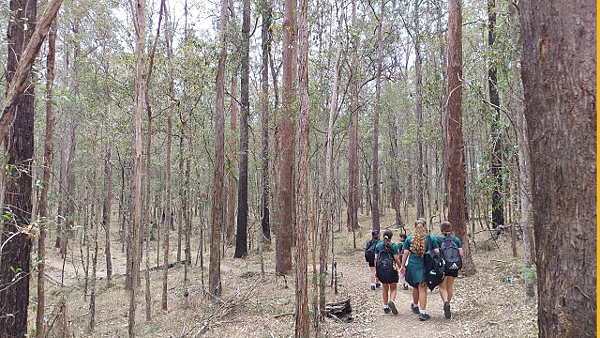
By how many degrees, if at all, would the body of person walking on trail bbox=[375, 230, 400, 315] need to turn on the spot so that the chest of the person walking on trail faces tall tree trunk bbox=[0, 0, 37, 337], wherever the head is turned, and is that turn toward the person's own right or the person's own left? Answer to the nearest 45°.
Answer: approximately 135° to the person's own left

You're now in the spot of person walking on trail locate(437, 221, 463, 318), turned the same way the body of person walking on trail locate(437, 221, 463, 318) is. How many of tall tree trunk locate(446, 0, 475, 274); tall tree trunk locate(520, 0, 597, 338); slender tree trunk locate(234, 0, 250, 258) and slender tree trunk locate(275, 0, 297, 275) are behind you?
1

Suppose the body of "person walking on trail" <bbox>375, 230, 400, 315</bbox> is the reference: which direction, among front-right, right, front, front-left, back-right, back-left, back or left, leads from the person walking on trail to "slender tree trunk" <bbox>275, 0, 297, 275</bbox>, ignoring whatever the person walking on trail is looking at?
front-left

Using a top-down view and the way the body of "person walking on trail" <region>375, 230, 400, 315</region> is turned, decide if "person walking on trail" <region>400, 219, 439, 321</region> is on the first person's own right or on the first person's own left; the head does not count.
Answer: on the first person's own right

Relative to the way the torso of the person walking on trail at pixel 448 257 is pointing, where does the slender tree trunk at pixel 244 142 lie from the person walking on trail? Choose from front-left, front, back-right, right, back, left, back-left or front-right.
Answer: front-left

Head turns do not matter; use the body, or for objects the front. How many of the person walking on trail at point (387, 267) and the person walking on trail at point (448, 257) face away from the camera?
2

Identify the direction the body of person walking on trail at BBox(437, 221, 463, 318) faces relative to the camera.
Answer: away from the camera

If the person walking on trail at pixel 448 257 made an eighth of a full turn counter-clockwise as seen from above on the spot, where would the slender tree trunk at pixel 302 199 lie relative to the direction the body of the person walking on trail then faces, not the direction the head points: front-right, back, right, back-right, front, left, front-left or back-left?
left

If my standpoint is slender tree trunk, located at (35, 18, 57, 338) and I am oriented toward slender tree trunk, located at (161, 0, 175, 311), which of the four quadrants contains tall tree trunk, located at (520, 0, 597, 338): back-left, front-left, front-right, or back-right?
back-right

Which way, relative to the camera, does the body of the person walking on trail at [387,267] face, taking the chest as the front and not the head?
away from the camera

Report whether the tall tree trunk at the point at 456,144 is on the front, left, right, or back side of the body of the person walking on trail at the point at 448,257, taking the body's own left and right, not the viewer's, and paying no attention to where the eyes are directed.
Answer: front

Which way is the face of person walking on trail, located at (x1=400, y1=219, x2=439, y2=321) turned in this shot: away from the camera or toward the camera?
away from the camera

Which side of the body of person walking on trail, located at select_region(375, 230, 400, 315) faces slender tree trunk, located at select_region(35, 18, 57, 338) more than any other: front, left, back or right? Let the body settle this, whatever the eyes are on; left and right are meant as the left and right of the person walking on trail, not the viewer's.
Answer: left

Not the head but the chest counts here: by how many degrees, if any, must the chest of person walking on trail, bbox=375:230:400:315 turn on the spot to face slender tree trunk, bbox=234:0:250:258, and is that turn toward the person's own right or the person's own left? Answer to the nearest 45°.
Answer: approximately 45° to the person's own left
